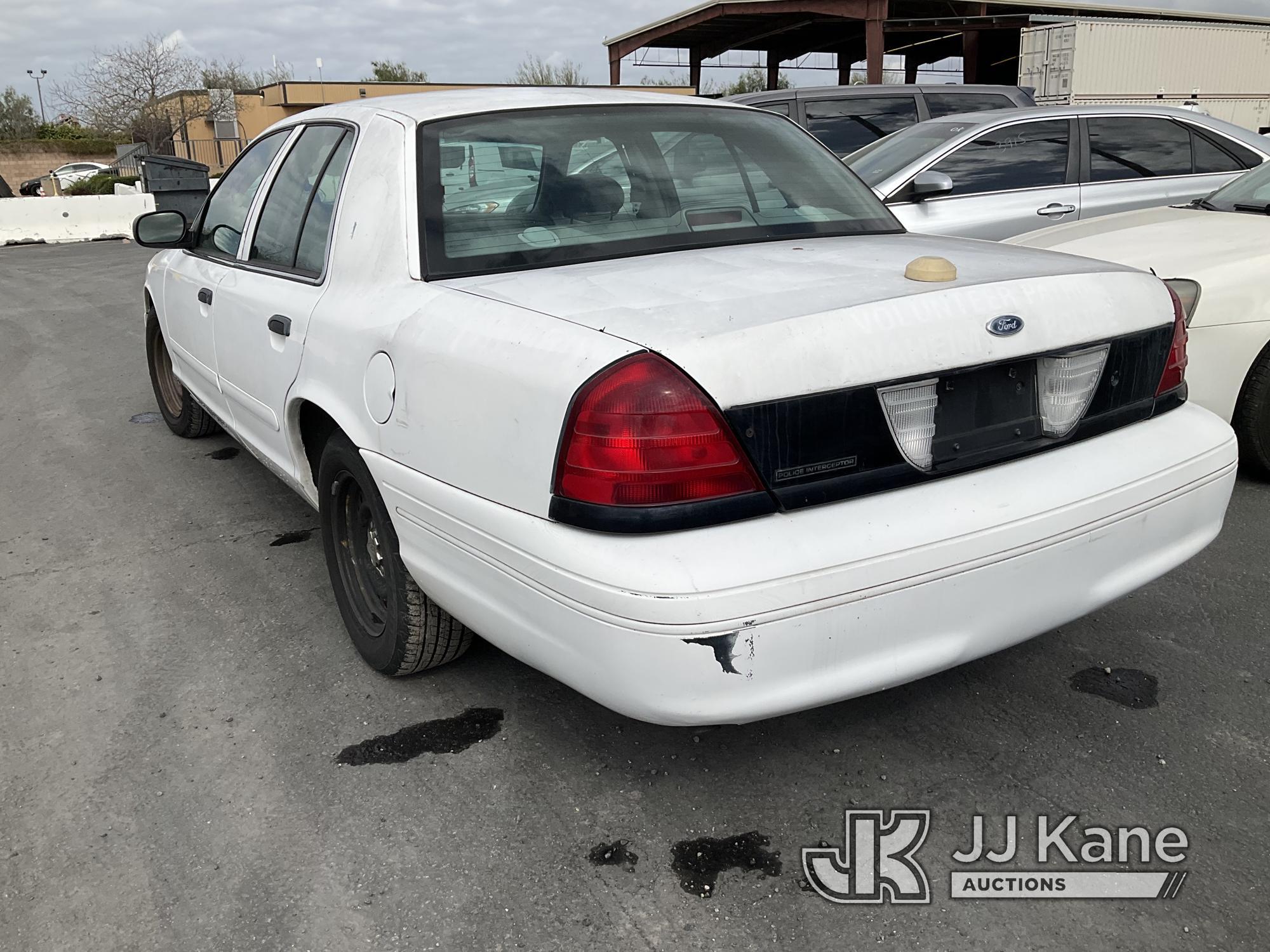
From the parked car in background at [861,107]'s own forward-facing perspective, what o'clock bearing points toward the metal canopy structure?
The metal canopy structure is roughly at 3 o'clock from the parked car in background.

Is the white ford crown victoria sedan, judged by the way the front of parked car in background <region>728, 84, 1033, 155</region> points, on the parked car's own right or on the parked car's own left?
on the parked car's own left

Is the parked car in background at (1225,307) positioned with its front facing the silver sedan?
no

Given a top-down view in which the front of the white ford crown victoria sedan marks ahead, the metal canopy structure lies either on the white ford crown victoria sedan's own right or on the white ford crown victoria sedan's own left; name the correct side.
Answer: on the white ford crown victoria sedan's own right

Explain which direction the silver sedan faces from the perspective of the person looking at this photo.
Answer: facing the viewer and to the left of the viewer

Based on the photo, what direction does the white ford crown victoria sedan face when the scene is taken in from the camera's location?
facing away from the viewer and to the left of the viewer

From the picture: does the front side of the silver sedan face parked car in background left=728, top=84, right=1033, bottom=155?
no

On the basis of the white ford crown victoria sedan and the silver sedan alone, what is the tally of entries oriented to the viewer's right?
0

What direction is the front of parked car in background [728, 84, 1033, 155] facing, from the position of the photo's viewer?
facing to the left of the viewer

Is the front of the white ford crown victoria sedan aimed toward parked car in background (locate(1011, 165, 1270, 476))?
no

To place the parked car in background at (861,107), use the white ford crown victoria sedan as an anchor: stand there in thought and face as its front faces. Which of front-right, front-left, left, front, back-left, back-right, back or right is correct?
front-right

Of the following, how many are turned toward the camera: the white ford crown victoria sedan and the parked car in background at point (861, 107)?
0
